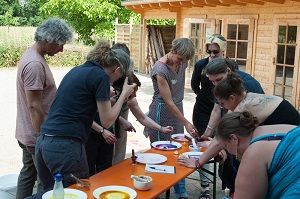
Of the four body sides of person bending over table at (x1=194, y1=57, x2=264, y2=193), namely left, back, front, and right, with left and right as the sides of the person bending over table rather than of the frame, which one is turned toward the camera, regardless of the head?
left

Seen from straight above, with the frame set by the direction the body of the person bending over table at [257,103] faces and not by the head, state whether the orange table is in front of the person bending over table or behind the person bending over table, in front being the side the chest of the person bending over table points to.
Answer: in front

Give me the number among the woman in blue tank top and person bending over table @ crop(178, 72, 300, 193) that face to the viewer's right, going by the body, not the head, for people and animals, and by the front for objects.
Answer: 0

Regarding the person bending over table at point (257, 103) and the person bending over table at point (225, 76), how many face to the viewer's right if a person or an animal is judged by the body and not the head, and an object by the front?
0

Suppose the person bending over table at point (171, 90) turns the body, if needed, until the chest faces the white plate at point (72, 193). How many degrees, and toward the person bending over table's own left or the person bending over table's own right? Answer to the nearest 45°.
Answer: approximately 45° to the person bending over table's own right

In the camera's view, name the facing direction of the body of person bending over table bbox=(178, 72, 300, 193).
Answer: to the viewer's left

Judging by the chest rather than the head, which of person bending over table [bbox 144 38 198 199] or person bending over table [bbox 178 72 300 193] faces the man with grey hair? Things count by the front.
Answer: person bending over table [bbox 178 72 300 193]

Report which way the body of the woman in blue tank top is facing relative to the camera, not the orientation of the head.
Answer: to the viewer's left

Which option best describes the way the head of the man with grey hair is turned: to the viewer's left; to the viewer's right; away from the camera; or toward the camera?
to the viewer's right

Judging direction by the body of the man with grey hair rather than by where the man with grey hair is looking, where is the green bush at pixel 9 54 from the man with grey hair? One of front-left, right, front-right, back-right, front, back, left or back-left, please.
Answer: left

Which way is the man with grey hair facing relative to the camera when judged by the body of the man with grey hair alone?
to the viewer's right

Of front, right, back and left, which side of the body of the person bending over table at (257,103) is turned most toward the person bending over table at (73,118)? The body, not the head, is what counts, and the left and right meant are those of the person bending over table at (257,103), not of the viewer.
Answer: front

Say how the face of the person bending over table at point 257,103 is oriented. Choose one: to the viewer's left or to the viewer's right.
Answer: to the viewer's left

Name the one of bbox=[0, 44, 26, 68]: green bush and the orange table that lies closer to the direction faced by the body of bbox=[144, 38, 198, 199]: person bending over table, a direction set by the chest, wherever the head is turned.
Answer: the orange table

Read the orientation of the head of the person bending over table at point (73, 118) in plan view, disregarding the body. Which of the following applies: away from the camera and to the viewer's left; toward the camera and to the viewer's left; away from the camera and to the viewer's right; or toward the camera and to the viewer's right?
away from the camera and to the viewer's right

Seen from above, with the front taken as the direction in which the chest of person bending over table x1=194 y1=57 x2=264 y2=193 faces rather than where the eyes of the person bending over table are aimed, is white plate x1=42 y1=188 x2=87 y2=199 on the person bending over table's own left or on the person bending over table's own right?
on the person bending over table's own left

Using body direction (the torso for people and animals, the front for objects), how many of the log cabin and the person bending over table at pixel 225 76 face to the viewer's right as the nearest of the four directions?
0
